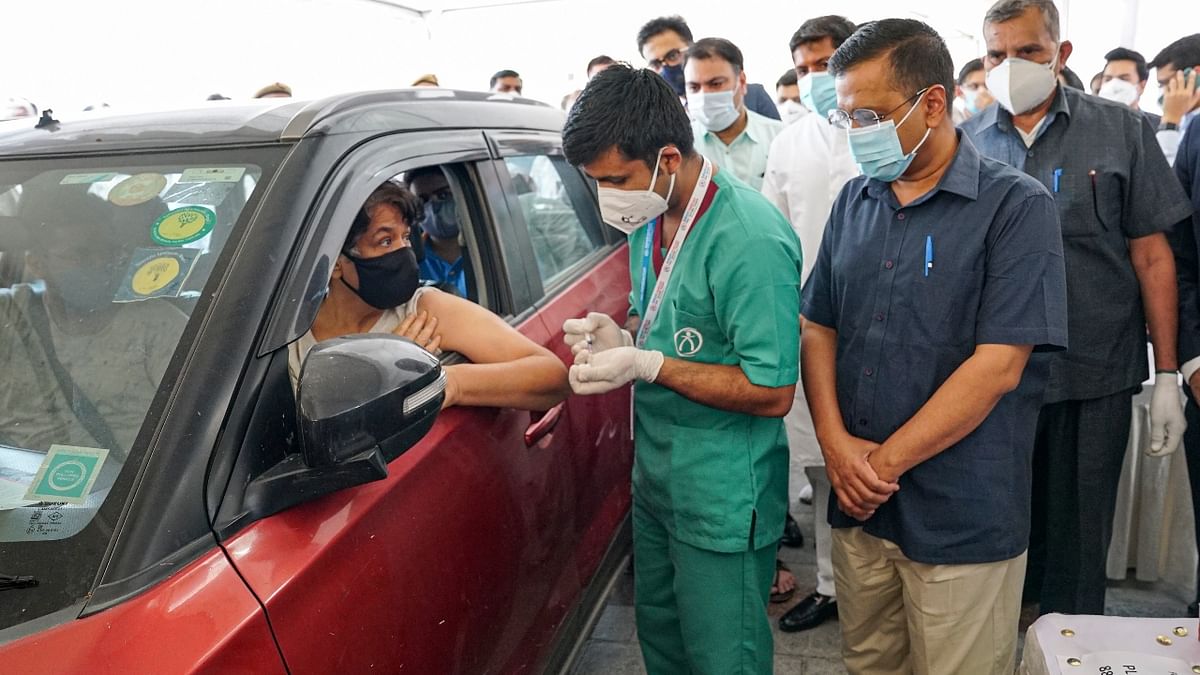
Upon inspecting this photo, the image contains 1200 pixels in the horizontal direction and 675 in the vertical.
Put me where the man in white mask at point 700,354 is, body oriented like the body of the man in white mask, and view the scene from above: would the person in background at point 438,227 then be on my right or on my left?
on my right

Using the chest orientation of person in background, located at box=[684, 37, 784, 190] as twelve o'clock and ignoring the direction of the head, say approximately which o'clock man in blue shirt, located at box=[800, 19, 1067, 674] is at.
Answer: The man in blue shirt is roughly at 10 o'clock from the person in background.

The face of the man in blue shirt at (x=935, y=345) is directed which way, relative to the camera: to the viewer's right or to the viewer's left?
to the viewer's left

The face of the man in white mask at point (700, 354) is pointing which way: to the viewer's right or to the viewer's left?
to the viewer's left
